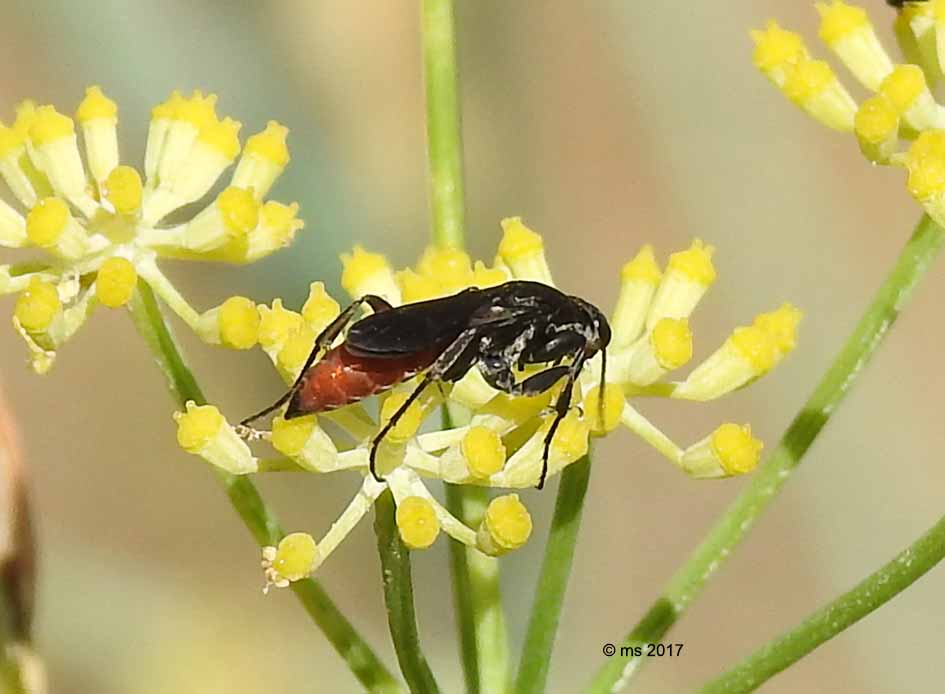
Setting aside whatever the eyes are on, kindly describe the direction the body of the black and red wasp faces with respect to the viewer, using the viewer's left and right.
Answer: facing to the right of the viewer
